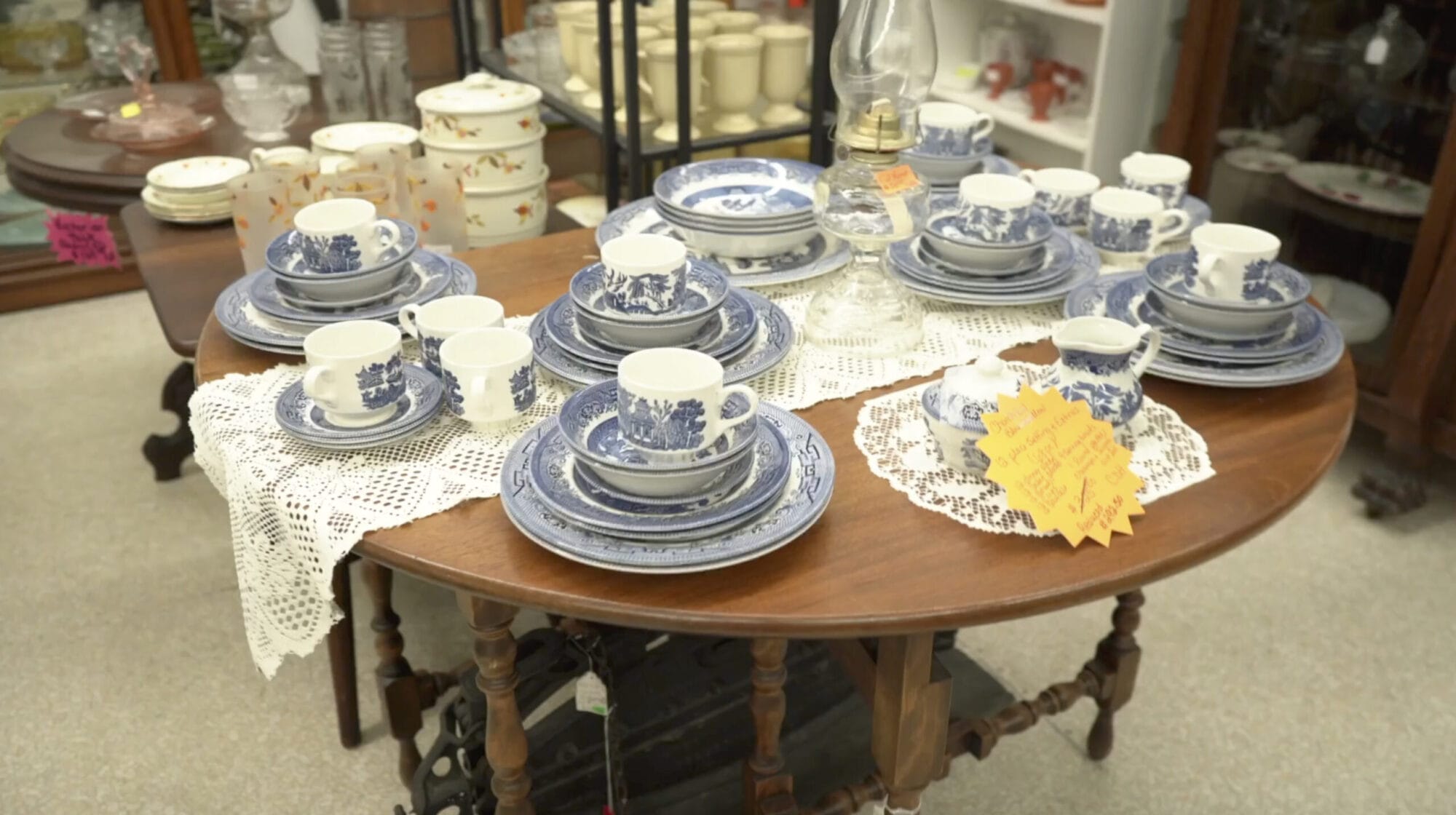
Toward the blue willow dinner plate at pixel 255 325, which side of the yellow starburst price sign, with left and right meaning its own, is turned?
right

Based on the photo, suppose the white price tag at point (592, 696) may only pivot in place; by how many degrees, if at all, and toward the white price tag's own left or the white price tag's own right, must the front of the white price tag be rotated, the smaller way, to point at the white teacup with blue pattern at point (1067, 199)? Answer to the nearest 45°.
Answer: approximately 135° to the white price tag's own left

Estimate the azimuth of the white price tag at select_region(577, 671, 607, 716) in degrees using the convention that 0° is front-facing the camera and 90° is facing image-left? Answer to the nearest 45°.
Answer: approximately 0°

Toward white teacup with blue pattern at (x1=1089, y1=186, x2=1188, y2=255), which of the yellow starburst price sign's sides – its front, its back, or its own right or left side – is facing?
back

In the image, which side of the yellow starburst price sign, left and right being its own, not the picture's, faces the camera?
front

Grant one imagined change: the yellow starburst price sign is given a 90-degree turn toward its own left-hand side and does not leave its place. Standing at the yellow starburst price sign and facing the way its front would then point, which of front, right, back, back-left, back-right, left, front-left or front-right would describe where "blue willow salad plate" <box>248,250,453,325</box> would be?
back

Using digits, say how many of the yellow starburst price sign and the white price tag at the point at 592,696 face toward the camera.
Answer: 2

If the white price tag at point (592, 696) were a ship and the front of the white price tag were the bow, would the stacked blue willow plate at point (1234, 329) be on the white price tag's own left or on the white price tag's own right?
on the white price tag's own left

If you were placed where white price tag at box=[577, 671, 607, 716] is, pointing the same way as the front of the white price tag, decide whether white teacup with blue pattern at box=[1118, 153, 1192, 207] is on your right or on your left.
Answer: on your left

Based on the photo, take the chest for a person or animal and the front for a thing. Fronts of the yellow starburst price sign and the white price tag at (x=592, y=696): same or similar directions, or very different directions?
same or similar directions

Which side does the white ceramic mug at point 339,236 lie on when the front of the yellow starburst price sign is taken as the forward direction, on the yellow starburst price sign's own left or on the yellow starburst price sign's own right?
on the yellow starburst price sign's own right

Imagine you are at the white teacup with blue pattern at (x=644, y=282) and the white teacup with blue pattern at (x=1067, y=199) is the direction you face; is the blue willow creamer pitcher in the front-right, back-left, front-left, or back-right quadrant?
front-right

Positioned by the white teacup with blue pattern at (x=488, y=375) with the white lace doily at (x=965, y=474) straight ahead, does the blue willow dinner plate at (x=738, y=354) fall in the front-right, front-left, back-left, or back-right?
front-left

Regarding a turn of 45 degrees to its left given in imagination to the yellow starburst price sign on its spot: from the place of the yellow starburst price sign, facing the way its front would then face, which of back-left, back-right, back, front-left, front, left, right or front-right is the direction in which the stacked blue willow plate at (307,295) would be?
back-right
